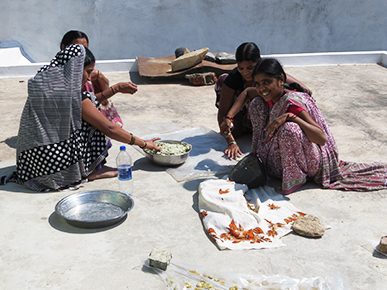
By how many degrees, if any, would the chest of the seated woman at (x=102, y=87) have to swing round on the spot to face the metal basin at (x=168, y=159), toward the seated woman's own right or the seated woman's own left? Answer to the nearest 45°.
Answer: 0° — they already face it

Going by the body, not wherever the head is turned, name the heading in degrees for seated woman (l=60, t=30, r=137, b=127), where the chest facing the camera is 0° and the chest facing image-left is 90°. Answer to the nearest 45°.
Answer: approximately 315°

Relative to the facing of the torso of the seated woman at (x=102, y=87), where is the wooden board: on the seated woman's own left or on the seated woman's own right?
on the seated woman's own left

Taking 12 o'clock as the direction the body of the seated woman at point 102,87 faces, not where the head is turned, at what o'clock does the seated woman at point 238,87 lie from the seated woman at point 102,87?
the seated woman at point 238,87 is roughly at 11 o'clock from the seated woman at point 102,87.

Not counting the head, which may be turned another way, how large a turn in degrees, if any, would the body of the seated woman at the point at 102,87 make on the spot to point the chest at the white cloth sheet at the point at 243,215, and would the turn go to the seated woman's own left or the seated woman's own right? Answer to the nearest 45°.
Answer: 0° — they already face it

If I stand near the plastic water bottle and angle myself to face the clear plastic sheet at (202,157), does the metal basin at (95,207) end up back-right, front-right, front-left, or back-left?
back-right
